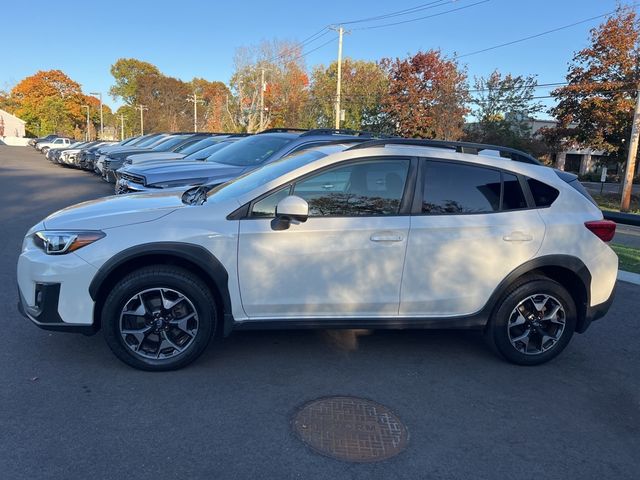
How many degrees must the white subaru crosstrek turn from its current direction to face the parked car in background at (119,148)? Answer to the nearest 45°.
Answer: approximately 45° to its right

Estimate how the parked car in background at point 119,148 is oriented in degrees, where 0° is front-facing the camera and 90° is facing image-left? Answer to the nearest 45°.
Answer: approximately 45°

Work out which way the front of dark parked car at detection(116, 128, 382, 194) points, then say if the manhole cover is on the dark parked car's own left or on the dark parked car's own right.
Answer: on the dark parked car's own left

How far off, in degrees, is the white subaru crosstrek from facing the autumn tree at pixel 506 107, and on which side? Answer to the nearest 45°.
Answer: approximately 90° to its right

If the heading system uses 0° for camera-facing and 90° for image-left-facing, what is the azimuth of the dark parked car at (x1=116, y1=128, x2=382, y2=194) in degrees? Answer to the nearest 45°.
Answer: approximately 45°

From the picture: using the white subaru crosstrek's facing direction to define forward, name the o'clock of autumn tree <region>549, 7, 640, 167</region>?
The autumn tree is roughly at 4 o'clock from the white subaru crosstrek.

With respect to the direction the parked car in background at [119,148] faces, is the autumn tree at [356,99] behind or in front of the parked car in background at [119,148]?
behind

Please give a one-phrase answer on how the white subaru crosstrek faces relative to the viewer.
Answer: facing to the left of the viewer

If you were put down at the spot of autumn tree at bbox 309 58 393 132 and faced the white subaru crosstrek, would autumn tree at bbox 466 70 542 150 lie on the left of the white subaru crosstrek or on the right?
left

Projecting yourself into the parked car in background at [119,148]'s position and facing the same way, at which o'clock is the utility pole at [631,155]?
The utility pole is roughly at 8 o'clock from the parked car in background.

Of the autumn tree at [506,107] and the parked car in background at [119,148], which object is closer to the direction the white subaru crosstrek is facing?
the parked car in background
